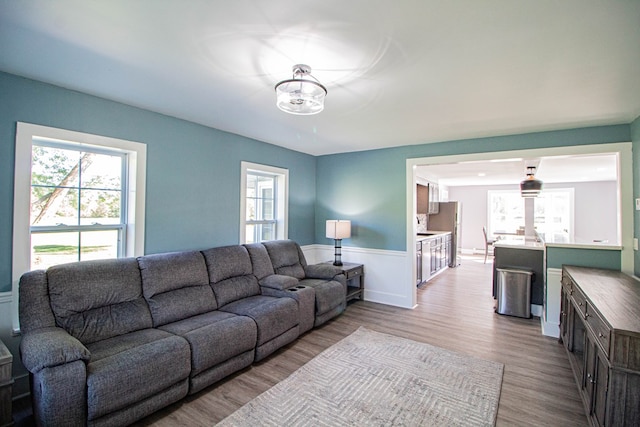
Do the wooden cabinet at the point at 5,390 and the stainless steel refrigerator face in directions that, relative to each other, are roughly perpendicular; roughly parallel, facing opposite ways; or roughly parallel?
roughly parallel

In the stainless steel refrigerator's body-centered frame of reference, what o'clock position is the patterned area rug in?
The patterned area rug is roughly at 3 o'clock from the stainless steel refrigerator.

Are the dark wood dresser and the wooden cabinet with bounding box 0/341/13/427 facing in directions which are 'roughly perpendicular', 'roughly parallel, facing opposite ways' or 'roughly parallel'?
roughly parallel, facing opposite ways

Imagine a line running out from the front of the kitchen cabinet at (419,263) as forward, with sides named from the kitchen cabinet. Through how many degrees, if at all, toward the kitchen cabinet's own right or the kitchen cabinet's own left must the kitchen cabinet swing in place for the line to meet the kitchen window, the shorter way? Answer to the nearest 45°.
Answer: approximately 45° to the kitchen cabinet's own left

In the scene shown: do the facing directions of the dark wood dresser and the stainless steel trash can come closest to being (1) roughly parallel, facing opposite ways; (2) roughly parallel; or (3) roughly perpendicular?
roughly perpendicular

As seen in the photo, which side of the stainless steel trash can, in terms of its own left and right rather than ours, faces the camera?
front

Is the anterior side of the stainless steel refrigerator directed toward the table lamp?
no

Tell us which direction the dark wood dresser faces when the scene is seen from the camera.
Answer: facing to the left of the viewer

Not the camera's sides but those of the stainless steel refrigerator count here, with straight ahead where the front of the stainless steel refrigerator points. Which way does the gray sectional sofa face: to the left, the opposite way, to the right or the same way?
the same way

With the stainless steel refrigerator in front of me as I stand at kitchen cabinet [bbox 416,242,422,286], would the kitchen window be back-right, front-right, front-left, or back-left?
front-right

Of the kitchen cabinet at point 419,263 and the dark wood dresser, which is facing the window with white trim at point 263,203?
the dark wood dresser

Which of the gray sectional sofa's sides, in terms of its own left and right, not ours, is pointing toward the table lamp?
left

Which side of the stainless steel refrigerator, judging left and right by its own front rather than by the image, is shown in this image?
right

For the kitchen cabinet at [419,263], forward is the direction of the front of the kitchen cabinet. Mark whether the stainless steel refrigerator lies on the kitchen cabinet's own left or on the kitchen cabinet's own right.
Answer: on the kitchen cabinet's own left

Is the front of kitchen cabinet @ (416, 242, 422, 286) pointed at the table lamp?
no

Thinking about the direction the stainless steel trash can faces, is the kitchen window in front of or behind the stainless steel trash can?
behind

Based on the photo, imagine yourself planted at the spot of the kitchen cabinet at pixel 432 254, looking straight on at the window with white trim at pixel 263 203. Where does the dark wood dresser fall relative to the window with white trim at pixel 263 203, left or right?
left

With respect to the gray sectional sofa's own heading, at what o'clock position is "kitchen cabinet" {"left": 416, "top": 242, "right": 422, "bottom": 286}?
The kitchen cabinet is roughly at 10 o'clock from the gray sectional sofa.
